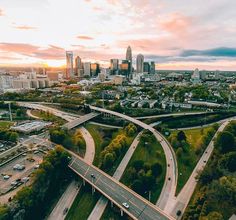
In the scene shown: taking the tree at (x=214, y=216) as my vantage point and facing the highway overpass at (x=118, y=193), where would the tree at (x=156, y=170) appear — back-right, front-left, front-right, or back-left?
front-right

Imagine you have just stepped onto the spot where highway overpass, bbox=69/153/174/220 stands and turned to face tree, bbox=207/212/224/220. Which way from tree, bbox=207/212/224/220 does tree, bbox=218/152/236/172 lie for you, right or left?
left

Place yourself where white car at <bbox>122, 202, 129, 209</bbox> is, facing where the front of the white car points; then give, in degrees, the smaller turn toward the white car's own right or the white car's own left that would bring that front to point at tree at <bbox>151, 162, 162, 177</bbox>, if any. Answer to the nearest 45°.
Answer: approximately 90° to the white car's own left

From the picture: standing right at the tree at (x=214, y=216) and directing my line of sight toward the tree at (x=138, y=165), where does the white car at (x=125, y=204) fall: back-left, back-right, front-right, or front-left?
front-left

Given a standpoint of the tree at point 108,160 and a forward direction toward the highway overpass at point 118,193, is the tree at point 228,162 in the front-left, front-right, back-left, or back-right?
front-left

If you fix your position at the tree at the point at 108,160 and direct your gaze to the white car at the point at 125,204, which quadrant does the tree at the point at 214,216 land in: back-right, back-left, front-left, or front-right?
front-left

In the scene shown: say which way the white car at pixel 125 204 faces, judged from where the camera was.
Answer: facing the viewer and to the right of the viewer

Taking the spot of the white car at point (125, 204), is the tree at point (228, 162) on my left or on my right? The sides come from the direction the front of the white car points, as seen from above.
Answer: on my left

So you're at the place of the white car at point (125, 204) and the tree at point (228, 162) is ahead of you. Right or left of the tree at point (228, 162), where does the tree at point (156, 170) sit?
left

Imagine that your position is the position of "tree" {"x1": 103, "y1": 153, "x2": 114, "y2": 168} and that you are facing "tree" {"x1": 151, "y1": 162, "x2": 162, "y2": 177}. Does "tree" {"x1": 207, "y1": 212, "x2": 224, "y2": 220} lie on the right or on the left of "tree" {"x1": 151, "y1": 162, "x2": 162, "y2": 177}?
right

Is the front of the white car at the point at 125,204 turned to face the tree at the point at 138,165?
no

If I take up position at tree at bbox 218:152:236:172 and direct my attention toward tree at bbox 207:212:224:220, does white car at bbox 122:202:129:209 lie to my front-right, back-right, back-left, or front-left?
front-right
